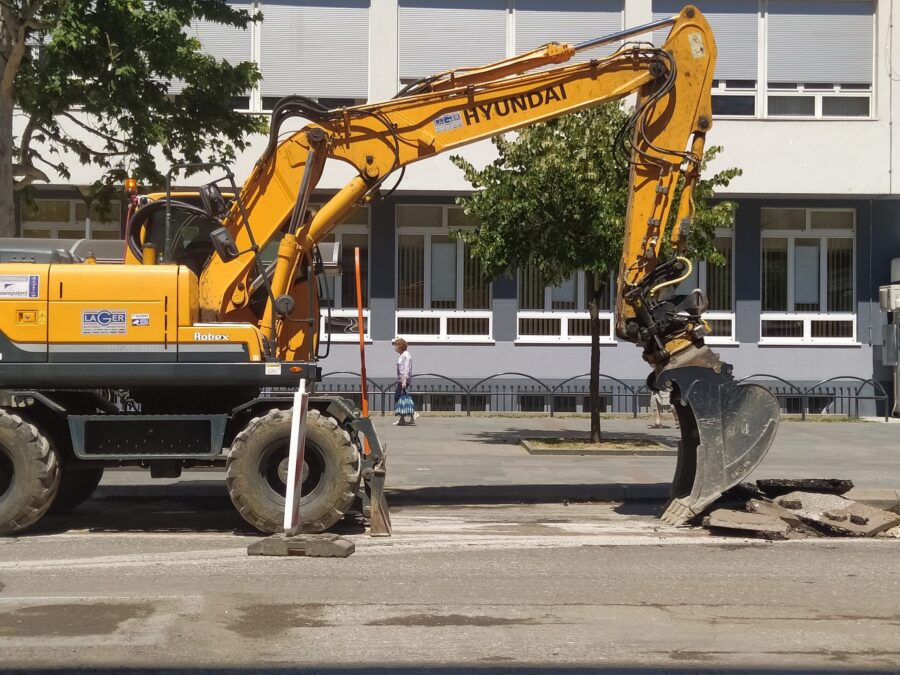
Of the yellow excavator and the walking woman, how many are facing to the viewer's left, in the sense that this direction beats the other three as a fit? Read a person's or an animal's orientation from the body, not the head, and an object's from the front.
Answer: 1

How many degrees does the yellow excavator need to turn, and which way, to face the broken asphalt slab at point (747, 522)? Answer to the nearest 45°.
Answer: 0° — it already faces it

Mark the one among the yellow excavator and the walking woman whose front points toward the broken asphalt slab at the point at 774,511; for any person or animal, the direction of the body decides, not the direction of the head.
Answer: the yellow excavator

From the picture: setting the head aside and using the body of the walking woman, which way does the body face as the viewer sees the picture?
to the viewer's left

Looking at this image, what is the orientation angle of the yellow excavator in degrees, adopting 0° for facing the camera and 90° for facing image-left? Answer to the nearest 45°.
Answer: approximately 270°

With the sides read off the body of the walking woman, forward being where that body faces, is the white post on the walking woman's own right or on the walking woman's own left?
on the walking woman's own left

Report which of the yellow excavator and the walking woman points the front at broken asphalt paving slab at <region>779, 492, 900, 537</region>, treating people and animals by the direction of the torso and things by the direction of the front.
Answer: the yellow excavator

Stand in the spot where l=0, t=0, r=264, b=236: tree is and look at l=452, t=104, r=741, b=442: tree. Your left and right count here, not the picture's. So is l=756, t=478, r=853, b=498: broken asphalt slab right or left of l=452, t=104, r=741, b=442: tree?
right

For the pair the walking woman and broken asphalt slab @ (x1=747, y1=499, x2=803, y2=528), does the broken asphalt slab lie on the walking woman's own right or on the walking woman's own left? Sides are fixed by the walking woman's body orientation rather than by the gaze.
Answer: on the walking woman's own left

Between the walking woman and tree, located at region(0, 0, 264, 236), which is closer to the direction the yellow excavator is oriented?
the walking woman

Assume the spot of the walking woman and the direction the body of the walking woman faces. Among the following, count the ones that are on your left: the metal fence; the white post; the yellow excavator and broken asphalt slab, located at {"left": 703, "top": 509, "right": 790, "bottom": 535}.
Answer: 3

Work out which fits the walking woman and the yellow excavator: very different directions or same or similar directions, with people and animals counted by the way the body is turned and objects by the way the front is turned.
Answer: very different directions
